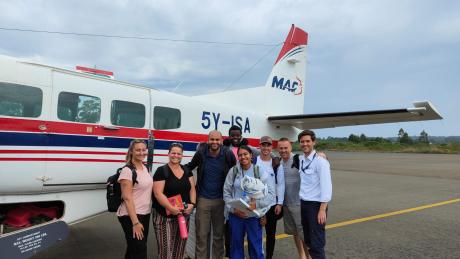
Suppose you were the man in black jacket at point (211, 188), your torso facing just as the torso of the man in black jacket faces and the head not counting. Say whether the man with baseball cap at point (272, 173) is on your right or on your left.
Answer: on your left

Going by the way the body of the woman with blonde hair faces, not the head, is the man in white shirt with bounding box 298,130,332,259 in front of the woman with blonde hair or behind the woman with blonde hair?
in front

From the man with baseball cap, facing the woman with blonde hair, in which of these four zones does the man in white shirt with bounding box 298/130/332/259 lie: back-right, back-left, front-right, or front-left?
back-left

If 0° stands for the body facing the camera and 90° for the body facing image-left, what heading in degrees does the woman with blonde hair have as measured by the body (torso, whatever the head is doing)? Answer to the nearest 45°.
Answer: approximately 315°

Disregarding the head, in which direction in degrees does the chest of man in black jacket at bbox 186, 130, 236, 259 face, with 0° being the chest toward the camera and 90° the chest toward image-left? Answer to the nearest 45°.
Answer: approximately 0°

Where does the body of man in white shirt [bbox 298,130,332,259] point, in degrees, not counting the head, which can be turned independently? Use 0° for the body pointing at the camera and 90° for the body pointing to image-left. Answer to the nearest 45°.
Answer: approximately 45°

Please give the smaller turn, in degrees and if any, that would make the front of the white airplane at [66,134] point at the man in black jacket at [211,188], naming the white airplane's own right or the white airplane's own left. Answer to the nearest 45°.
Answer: approximately 135° to the white airplane's own left

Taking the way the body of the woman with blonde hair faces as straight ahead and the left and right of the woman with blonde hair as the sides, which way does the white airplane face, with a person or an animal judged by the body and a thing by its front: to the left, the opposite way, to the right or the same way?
to the right

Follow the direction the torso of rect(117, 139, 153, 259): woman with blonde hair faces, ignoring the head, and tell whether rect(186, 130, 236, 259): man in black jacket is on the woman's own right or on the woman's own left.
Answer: on the woman's own left
